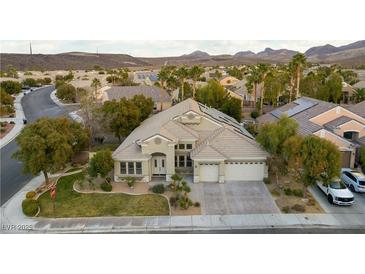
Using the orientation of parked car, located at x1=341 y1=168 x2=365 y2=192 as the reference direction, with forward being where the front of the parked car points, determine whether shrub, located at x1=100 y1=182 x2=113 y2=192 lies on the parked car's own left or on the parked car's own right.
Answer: on the parked car's own right

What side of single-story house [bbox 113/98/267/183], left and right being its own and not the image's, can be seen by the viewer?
front

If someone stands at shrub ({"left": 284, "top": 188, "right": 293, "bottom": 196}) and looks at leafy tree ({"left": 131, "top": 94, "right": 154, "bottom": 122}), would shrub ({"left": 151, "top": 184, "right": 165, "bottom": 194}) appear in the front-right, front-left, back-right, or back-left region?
front-left

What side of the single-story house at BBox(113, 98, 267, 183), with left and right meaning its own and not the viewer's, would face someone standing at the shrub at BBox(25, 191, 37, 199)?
right

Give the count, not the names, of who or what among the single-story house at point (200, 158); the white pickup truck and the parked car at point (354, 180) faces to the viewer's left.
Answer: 0
